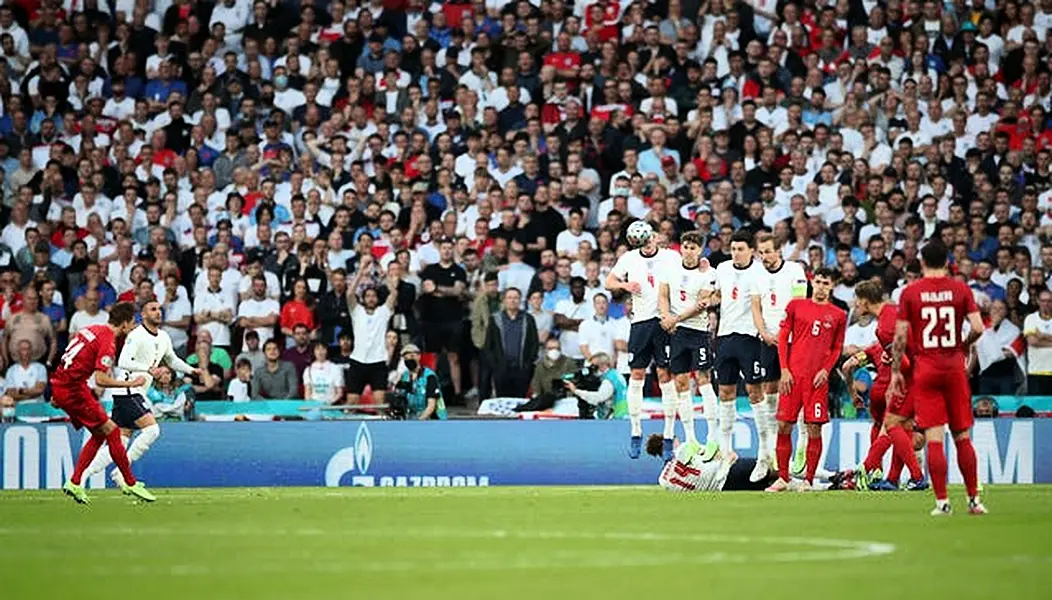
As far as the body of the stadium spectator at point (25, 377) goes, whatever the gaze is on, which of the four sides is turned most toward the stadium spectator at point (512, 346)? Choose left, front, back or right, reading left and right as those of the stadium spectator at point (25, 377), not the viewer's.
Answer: left

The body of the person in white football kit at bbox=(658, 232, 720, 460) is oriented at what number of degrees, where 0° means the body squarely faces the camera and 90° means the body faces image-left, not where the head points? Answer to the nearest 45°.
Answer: approximately 0°

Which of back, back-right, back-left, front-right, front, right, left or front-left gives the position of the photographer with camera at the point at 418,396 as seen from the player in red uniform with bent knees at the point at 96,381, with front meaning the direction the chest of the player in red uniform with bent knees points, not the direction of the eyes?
front

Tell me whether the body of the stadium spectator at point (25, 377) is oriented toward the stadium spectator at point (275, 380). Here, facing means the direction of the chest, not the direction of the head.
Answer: no

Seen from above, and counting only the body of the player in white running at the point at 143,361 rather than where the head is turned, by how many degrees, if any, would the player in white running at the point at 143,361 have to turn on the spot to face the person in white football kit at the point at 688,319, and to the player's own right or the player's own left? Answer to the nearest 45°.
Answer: approximately 45° to the player's own left

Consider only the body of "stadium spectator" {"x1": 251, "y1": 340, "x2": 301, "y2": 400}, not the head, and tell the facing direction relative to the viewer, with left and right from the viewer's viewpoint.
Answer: facing the viewer

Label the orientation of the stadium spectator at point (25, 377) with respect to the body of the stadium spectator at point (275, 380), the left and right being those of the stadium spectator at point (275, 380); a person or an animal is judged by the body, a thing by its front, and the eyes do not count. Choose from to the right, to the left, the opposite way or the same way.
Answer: the same way

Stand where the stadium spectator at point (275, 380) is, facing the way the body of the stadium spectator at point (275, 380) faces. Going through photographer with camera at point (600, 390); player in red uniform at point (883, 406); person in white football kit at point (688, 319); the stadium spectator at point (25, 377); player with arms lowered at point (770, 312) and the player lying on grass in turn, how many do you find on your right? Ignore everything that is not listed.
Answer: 1

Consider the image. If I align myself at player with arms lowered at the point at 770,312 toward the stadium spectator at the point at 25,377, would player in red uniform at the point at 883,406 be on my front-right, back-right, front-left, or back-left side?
back-right

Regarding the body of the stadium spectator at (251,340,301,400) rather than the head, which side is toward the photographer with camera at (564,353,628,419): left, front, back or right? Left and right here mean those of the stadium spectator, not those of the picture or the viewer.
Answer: left

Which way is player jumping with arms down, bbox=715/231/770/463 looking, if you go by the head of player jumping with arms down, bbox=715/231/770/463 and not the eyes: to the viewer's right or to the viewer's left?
to the viewer's left
